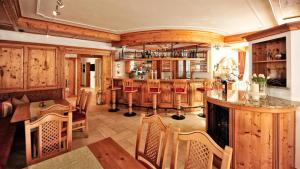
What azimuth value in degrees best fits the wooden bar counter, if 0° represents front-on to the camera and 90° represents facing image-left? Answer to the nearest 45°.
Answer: approximately 45°

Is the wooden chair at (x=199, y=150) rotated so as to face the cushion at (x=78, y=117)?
no

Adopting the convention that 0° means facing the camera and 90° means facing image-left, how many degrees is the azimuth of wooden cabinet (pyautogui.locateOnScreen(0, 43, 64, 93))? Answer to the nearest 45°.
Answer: approximately 315°

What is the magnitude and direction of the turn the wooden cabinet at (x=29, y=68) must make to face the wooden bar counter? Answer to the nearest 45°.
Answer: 0° — it already faces it

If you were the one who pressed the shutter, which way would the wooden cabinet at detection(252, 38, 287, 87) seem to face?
facing the viewer and to the left of the viewer

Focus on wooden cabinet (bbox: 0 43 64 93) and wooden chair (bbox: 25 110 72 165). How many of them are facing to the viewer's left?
0

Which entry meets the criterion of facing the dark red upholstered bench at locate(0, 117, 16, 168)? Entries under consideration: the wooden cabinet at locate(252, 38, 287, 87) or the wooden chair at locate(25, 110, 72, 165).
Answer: the wooden cabinet

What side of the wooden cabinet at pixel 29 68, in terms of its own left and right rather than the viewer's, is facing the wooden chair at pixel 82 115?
front

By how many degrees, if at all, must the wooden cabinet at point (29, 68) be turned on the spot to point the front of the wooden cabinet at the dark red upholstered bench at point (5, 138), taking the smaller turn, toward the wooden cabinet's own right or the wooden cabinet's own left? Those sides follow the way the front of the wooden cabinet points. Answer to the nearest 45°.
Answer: approximately 45° to the wooden cabinet's own right
